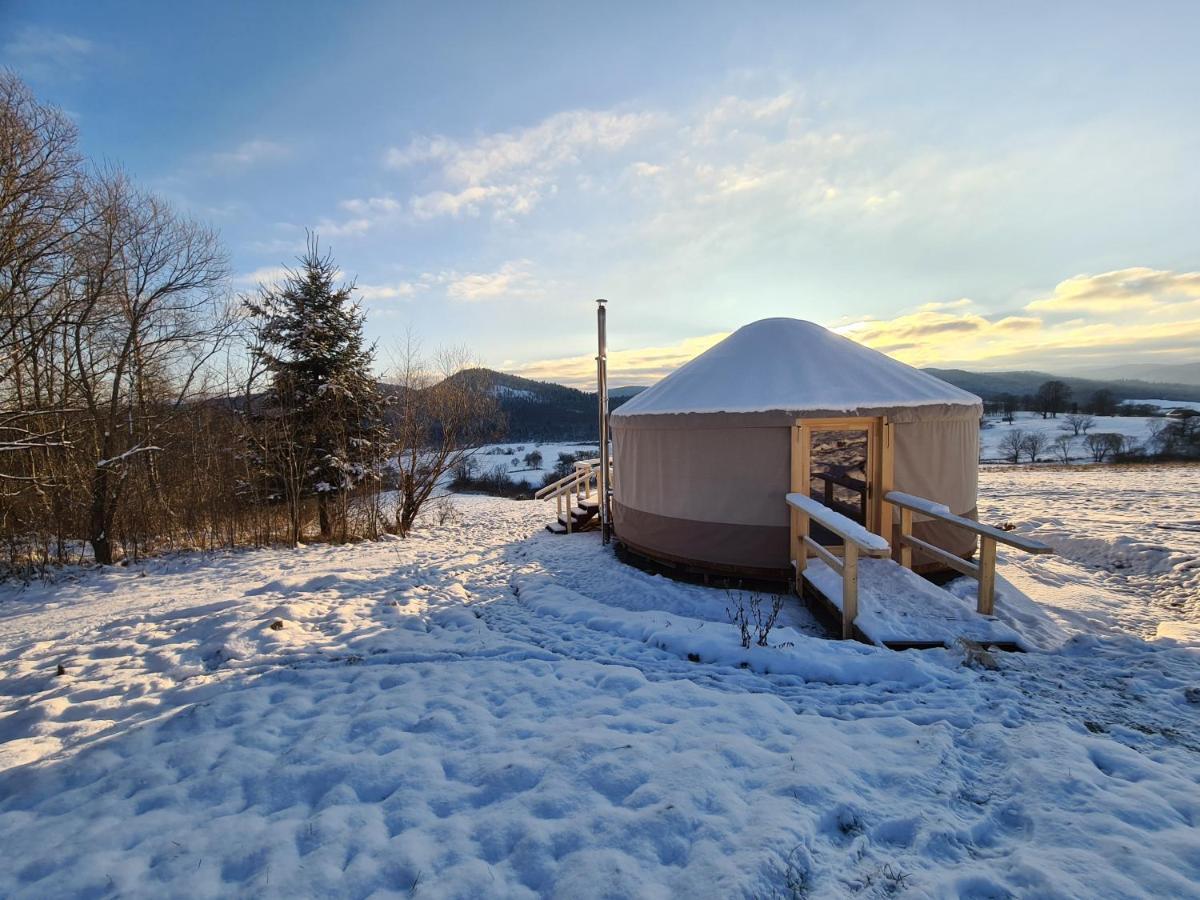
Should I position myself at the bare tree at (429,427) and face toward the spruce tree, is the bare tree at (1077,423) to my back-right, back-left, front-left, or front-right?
back-right

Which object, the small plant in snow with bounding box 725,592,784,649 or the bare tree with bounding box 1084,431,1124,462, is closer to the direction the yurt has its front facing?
the small plant in snow

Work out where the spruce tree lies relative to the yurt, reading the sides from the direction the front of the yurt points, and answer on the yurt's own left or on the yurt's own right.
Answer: on the yurt's own right

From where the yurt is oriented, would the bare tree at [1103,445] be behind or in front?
behind

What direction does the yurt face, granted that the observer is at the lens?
facing the viewer

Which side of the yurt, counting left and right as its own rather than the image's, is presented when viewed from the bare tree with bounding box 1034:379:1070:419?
back

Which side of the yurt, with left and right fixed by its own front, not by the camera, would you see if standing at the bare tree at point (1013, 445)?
back

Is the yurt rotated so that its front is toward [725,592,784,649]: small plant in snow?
yes

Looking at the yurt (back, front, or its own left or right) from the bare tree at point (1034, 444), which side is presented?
back
